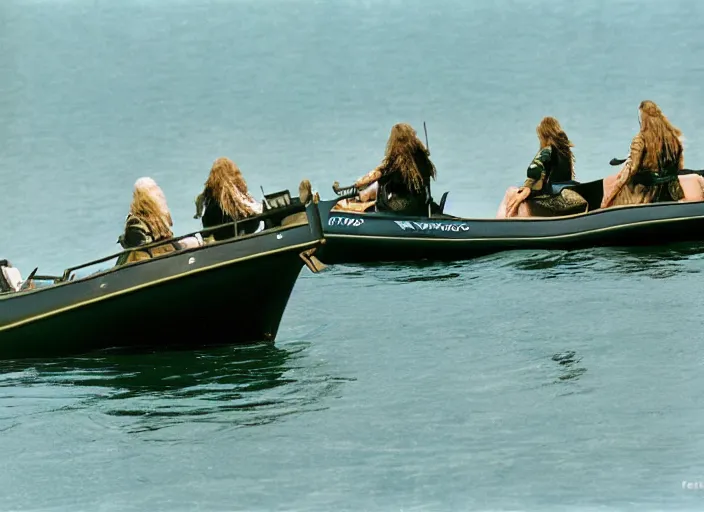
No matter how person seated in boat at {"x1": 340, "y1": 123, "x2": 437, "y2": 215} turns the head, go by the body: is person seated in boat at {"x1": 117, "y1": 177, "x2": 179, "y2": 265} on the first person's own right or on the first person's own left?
on the first person's own left

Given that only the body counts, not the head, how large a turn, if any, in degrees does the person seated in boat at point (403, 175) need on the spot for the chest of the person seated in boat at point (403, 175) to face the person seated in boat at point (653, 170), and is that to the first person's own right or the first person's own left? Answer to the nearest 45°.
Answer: approximately 135° to the first person's own right

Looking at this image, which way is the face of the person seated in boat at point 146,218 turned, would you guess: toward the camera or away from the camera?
away from the camera

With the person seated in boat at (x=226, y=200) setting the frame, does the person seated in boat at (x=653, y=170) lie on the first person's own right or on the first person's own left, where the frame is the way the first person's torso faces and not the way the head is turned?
on the first person's own right

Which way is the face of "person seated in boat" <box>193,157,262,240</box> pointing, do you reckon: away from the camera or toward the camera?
away from the camera

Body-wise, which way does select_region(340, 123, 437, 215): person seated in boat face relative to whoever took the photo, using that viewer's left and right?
facing away from the viewer and to the left of the viewer

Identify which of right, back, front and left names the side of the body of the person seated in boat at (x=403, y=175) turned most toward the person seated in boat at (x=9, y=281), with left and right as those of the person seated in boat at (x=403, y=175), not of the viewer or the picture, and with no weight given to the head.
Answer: left

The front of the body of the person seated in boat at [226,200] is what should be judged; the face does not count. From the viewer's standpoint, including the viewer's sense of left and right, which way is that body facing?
facing away from the viewer

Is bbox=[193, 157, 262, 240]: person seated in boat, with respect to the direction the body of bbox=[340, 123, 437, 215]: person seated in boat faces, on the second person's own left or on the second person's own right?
on the second person's own left
